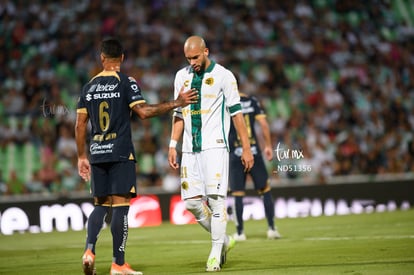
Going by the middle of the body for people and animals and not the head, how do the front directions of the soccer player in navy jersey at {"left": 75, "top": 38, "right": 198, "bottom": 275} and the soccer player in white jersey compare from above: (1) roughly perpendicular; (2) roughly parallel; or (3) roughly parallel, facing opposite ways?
roughly parallel, facing opposite ways

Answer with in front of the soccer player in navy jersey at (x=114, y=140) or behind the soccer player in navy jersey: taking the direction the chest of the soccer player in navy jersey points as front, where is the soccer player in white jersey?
in front

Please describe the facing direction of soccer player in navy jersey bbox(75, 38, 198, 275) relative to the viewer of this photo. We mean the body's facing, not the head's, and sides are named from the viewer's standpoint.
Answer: facing away from the viewer and to the right of the viewer

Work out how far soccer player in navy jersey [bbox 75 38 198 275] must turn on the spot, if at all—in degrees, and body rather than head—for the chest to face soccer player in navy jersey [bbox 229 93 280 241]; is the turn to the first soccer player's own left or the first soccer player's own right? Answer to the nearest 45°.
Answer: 0° — they already face them

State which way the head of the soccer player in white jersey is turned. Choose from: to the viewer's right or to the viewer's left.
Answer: to the viewer's left
